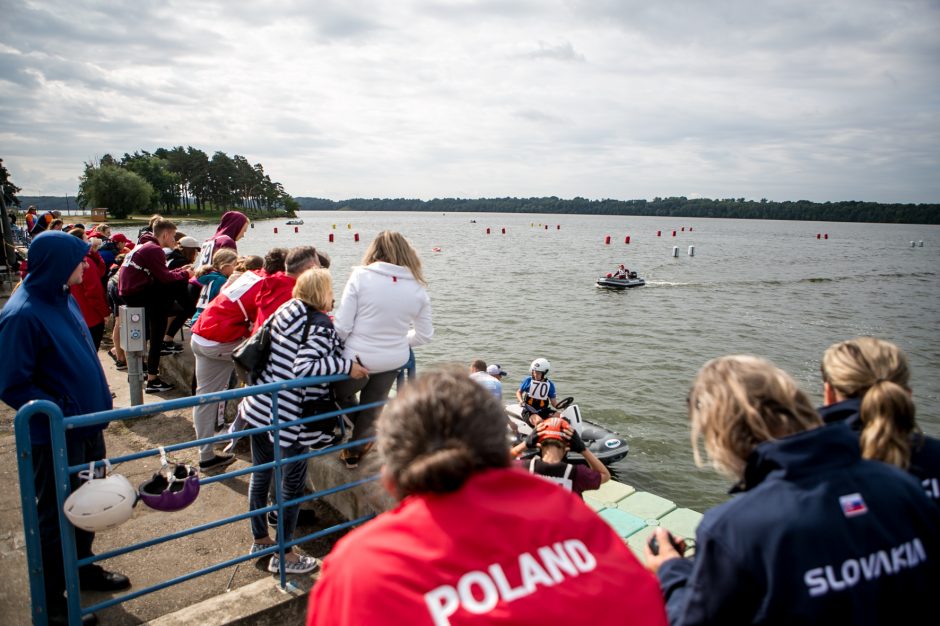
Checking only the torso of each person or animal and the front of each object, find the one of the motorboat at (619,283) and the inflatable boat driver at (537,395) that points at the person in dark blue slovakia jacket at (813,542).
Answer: the inflatable boat driver

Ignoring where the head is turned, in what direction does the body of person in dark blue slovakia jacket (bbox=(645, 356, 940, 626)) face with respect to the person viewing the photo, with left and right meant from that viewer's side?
facing away from the viewer and to the left of the viewer

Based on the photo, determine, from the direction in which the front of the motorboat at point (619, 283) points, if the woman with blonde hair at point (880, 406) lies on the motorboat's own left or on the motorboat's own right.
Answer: on the motorboat's own left

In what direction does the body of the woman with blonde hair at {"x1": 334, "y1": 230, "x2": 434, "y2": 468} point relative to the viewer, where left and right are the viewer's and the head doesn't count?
facing away from the viewer

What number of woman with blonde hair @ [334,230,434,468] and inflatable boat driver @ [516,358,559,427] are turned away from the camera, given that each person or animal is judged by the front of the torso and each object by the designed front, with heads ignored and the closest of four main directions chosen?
1

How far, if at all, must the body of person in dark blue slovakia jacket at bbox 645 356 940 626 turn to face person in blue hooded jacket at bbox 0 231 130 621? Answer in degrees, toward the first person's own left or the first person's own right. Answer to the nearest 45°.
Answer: approximately 45° to the first person's own left

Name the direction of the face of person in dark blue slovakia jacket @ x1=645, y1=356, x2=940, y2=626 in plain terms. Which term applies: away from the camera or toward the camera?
away from the camera

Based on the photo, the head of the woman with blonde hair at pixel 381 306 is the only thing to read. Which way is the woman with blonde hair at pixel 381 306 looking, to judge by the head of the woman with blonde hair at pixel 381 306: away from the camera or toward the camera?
away from the camera

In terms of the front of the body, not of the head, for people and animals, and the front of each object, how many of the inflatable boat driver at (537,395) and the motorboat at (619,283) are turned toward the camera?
1

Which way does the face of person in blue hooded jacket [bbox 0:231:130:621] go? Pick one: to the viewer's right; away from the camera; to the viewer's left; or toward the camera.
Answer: to the viewer's right

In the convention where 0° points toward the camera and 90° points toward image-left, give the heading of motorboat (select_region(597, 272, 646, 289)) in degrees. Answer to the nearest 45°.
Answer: approximately 90°

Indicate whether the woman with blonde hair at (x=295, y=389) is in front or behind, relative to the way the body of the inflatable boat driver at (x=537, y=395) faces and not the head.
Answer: in front

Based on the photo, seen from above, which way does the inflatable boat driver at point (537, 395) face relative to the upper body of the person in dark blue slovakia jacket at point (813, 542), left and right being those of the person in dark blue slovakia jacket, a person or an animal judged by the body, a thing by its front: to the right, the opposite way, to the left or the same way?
the opposite way

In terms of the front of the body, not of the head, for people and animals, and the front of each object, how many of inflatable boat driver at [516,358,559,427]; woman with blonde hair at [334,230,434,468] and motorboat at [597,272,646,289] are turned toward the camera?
1

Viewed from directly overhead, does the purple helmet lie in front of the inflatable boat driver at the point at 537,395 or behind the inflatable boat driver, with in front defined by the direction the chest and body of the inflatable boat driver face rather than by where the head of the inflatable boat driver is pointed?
in front
